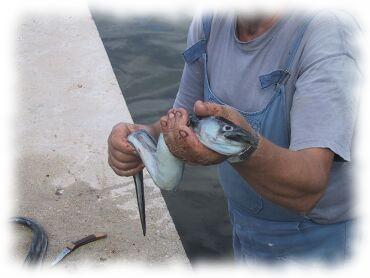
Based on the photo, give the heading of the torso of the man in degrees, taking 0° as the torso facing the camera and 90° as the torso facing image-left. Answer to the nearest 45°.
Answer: approximately 45°
